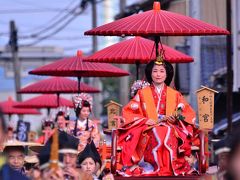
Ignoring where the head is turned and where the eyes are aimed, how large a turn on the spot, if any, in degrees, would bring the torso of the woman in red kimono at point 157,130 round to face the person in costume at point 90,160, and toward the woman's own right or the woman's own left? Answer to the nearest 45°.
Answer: approximately 90° to the woman's own right

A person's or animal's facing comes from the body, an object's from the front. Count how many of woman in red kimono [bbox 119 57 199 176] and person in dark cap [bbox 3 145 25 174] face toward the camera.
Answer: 2

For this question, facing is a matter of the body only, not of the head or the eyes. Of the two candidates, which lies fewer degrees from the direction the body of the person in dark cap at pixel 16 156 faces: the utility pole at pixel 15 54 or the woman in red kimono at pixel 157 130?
the woman in red kimono

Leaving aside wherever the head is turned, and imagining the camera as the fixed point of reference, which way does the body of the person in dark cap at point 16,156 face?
toward the camera

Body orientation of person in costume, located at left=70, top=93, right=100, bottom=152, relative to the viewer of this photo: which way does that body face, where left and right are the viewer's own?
facing the viewer and to the right of the viewer
